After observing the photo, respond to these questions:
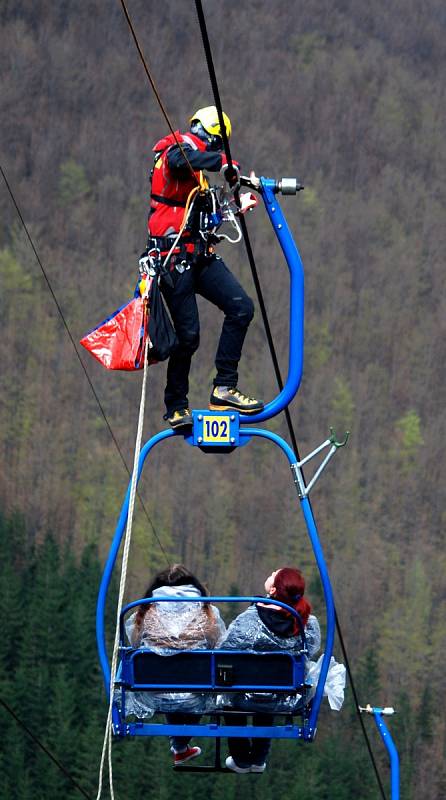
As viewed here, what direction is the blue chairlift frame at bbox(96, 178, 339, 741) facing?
away from the camera

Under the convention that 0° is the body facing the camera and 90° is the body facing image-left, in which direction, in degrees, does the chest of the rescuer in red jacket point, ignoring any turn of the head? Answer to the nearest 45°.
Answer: approximately 270°
